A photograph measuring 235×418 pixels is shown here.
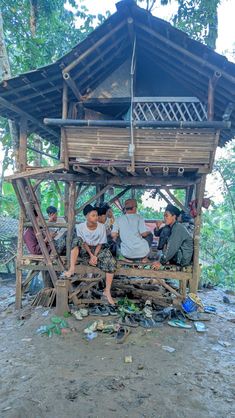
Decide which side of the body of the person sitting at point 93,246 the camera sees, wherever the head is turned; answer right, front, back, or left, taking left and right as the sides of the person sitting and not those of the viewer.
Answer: front

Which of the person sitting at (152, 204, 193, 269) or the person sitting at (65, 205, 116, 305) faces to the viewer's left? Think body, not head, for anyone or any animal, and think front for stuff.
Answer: the person sitting at (152, 204, 193, 269)

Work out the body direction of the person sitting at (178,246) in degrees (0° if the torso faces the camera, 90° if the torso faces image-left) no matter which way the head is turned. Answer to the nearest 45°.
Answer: approximately 90°

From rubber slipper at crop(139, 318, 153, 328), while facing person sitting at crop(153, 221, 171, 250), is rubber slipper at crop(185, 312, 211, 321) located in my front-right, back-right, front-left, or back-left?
front-right

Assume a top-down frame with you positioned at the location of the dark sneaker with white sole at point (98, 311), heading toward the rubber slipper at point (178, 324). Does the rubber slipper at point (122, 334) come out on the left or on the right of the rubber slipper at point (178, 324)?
right

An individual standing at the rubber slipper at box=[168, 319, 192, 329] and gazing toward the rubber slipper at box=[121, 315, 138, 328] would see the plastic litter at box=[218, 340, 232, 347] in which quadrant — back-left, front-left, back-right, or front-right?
back-left

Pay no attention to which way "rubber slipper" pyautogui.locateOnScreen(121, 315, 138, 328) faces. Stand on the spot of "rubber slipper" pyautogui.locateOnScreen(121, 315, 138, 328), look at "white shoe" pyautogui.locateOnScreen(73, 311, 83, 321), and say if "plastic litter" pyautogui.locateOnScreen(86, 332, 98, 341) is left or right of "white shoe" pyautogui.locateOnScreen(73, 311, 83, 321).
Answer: left

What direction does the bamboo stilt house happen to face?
toward the camera

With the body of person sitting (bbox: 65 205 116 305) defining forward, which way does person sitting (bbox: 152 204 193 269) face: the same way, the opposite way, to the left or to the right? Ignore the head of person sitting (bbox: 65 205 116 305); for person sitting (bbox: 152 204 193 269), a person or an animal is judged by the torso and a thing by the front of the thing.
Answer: to the right
